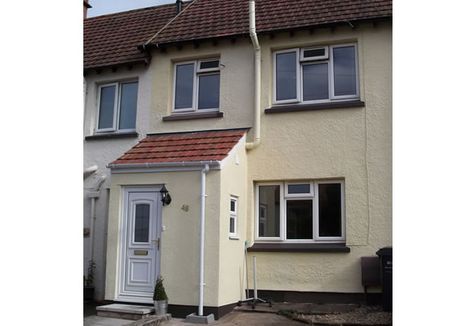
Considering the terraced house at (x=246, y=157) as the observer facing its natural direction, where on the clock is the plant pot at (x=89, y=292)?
The plant pot is roughly at 2 o'clock from the terraced house.

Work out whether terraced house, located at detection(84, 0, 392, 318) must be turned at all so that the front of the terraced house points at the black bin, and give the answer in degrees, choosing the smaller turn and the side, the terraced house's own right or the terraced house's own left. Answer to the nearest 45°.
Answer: approximately 90° to the terraced house's own left

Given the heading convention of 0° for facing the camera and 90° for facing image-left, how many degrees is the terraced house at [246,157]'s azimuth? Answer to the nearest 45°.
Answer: approximately 45°
